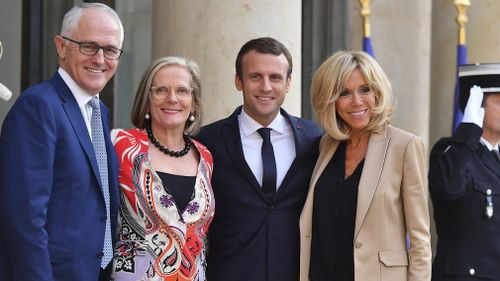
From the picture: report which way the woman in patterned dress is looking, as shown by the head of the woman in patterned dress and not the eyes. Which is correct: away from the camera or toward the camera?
toward the camera

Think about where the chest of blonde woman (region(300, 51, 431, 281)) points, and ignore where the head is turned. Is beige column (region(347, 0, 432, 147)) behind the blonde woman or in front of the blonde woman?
behind

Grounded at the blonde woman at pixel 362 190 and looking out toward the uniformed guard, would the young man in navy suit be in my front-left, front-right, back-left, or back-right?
back-left

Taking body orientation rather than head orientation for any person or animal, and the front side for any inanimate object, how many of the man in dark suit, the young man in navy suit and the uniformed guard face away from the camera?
0

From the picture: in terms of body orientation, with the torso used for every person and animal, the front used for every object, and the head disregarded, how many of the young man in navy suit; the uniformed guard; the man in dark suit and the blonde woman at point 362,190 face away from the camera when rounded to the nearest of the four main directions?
0

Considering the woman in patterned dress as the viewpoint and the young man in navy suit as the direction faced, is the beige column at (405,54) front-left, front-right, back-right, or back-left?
front-left

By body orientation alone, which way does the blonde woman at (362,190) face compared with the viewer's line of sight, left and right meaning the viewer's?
facing the viewer and to the left of the viewer

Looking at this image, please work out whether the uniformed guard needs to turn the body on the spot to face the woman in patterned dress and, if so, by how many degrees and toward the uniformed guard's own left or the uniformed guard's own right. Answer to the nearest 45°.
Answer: approximately 90° to the uniformed guard's own right

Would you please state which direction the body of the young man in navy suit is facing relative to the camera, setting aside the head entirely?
toward the camera

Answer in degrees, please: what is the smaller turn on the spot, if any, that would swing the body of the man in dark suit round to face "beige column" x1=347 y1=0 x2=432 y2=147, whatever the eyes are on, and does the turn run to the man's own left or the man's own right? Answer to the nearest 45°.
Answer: approximately 90° to the man's own left

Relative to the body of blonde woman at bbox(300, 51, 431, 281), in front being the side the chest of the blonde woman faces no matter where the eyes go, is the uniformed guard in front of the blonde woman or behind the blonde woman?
behind

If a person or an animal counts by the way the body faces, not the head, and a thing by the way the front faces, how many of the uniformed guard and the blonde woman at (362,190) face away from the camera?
0

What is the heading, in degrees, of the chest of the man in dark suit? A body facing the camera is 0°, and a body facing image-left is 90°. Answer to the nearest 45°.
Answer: approximately 315°
